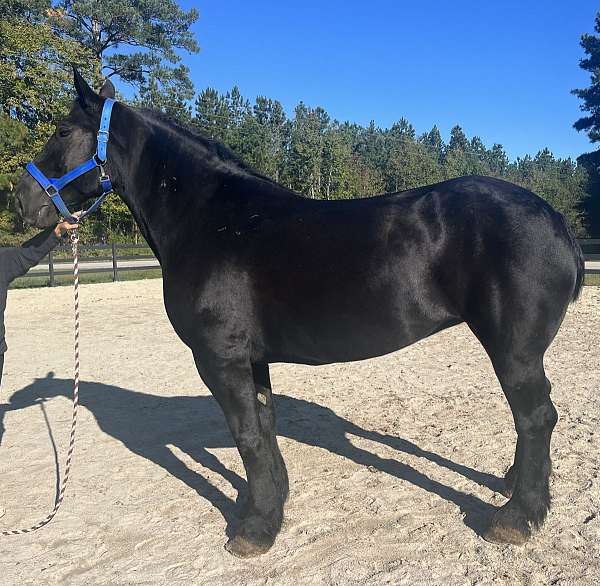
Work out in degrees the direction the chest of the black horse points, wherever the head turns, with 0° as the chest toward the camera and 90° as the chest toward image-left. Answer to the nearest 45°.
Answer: approximately 90°
